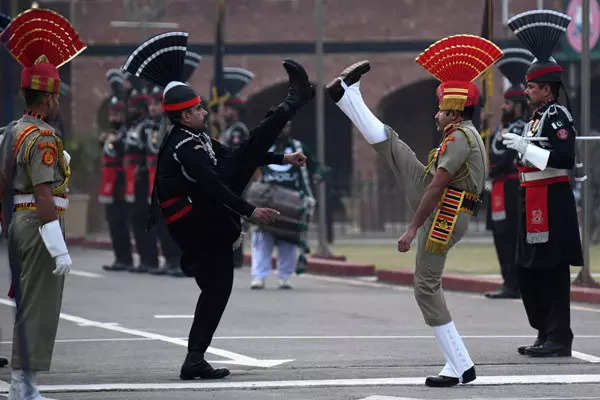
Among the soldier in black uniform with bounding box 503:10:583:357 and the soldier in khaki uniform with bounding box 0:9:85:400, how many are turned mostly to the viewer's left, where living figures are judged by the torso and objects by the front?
1

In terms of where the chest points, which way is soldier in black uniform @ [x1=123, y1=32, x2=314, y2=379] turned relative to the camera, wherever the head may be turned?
to the viewer's right

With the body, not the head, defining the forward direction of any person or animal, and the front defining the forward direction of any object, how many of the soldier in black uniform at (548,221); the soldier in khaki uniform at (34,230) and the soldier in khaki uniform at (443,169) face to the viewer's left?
2

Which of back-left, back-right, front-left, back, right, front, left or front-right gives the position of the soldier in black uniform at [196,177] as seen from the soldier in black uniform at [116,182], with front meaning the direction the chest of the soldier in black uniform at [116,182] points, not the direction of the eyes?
front-left

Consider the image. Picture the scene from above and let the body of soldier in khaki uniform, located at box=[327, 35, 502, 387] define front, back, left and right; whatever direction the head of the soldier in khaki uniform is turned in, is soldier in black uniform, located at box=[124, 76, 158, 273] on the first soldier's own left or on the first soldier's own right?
on the first soldier's own right

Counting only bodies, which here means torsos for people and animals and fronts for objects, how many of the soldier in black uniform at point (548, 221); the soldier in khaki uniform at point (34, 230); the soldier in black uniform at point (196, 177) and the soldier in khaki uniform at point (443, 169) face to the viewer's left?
2

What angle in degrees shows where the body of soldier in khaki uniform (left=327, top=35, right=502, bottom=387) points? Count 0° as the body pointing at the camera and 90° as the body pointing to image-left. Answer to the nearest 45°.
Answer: approximately 90°

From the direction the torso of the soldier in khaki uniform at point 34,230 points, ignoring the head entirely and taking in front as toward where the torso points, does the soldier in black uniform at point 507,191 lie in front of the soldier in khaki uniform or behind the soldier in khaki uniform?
in front

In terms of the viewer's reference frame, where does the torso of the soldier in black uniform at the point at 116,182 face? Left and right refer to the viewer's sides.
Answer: facing the viewer and to the left of the viewer

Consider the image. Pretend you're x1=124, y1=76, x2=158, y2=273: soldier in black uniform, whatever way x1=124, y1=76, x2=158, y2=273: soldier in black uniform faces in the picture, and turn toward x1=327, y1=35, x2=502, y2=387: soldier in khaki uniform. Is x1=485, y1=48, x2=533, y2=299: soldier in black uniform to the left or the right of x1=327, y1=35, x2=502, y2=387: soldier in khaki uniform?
left

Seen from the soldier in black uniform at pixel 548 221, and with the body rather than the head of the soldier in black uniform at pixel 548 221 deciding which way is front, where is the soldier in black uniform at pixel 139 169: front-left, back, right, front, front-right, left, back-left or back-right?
front-right

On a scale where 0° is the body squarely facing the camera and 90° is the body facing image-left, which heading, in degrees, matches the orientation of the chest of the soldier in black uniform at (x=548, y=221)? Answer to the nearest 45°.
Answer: approximately 90°

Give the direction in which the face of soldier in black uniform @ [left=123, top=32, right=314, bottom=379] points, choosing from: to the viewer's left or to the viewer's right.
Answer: to the viewer's right

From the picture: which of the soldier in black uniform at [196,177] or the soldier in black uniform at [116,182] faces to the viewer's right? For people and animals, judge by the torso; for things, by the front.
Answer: the soldier in black uniform at [196,177]

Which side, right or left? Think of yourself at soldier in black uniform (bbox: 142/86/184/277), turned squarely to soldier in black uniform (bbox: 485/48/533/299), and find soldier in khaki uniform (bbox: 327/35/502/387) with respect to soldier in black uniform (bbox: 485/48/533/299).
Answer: right

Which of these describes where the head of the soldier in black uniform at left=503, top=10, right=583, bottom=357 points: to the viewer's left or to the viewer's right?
to the viewer's left

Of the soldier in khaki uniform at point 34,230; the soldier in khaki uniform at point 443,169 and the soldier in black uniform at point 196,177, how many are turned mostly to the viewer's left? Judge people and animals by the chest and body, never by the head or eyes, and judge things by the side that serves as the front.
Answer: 1

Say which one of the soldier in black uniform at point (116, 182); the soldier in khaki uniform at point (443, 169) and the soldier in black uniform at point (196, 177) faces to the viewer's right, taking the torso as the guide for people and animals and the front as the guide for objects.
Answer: the soldier in black uniform at point (196, 177)

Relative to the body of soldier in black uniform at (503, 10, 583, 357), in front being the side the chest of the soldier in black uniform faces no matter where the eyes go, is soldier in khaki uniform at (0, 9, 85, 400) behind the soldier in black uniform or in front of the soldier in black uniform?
in front
